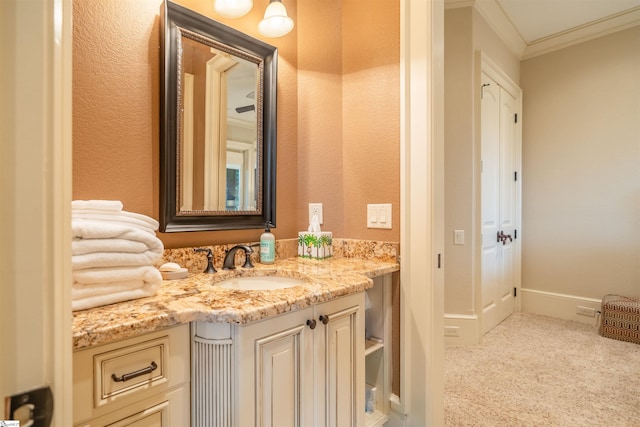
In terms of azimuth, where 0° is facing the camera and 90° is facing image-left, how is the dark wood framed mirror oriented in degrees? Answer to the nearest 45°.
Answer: approximately 315°

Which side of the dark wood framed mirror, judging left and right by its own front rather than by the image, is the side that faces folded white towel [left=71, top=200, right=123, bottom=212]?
right

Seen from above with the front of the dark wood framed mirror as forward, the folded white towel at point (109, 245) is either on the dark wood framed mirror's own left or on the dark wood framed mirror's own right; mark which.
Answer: on the dark wood framed mirror's own right
